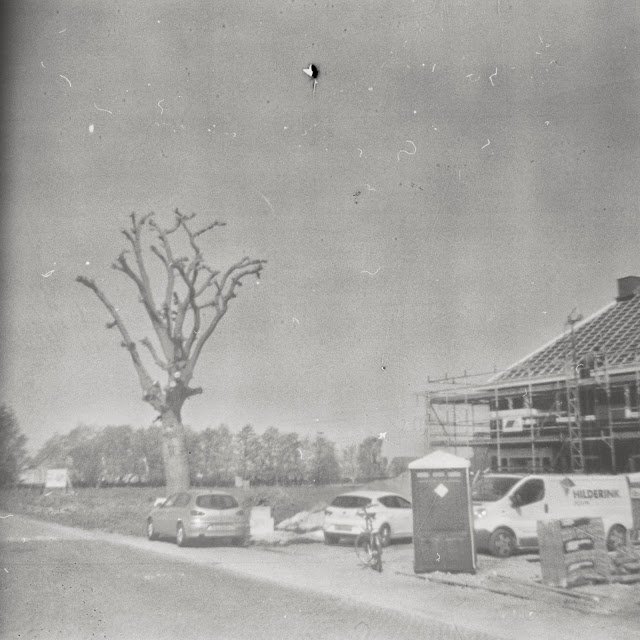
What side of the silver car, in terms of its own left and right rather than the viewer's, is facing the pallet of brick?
back

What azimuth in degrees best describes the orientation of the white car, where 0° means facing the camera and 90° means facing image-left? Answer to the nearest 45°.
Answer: approximately 225°

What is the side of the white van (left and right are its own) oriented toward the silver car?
front

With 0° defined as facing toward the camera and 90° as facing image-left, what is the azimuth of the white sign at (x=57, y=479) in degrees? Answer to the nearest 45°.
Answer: approximately 0°

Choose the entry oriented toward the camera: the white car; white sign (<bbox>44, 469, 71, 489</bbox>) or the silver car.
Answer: the white sign

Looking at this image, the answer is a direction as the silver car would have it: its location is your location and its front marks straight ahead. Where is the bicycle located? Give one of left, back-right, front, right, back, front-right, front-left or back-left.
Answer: back-right

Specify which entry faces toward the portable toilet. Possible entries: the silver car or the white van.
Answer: the white van

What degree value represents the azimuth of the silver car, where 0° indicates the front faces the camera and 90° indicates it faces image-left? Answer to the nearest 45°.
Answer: approximately 135°

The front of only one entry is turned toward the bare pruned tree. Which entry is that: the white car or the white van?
the white van

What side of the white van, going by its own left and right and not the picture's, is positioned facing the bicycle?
front

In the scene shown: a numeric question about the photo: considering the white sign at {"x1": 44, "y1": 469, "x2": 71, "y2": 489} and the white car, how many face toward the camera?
1

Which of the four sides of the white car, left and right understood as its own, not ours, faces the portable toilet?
right
